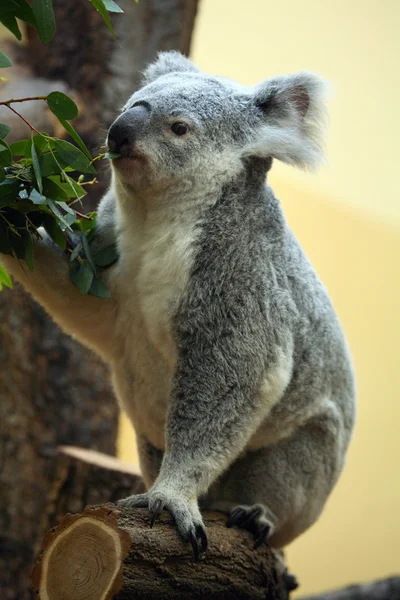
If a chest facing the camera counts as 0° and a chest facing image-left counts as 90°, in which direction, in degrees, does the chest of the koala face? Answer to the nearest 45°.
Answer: approximately 45°
